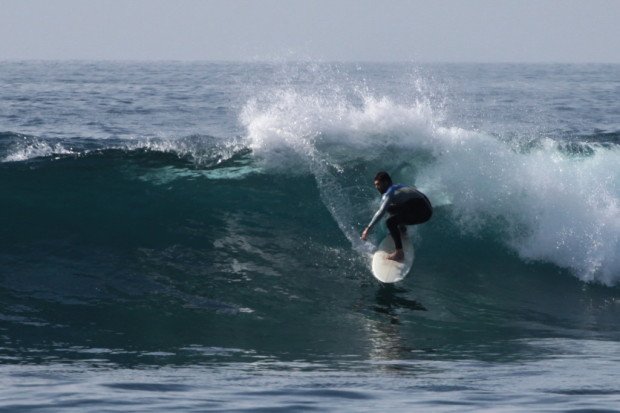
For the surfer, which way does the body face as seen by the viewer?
to the viewer's left

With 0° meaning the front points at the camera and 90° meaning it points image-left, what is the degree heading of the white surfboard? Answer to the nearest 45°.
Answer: approximately 0°

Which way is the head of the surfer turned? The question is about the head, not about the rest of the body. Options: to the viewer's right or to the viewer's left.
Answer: to the viewer's left
